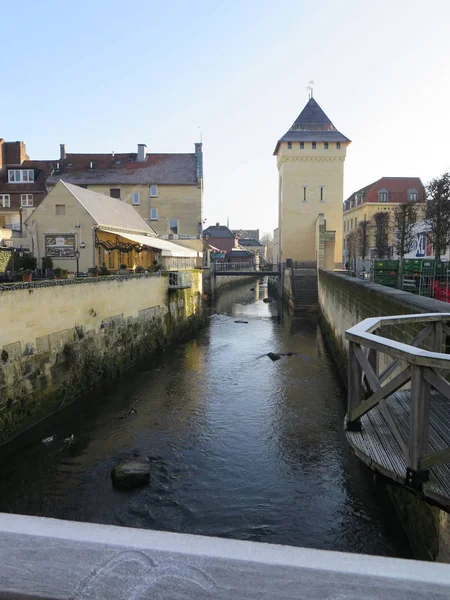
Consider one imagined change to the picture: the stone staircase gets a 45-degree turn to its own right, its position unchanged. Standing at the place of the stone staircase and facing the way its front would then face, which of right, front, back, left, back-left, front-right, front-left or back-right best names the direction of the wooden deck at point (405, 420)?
front-left

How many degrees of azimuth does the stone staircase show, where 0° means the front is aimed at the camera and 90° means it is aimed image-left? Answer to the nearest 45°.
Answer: approximately 0°

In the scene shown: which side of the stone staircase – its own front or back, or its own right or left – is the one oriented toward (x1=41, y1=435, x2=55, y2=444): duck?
front

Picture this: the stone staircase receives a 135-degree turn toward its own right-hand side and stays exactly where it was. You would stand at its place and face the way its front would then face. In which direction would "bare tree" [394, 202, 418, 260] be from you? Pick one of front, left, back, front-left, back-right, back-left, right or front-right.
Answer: back

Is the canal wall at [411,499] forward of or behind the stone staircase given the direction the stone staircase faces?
forward

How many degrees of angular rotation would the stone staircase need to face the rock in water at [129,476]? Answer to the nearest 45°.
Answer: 0° — it already faces it

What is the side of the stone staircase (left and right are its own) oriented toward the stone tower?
back

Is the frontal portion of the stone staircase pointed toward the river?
yes

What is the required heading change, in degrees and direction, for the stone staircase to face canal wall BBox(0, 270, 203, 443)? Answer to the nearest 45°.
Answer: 0° — it already faces it
